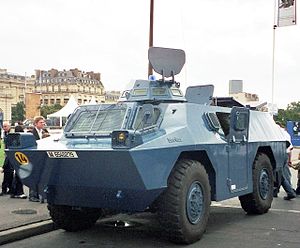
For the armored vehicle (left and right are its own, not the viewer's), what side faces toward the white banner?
back

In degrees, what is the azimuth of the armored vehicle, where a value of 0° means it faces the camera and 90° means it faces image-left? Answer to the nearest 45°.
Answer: approximately 45°
